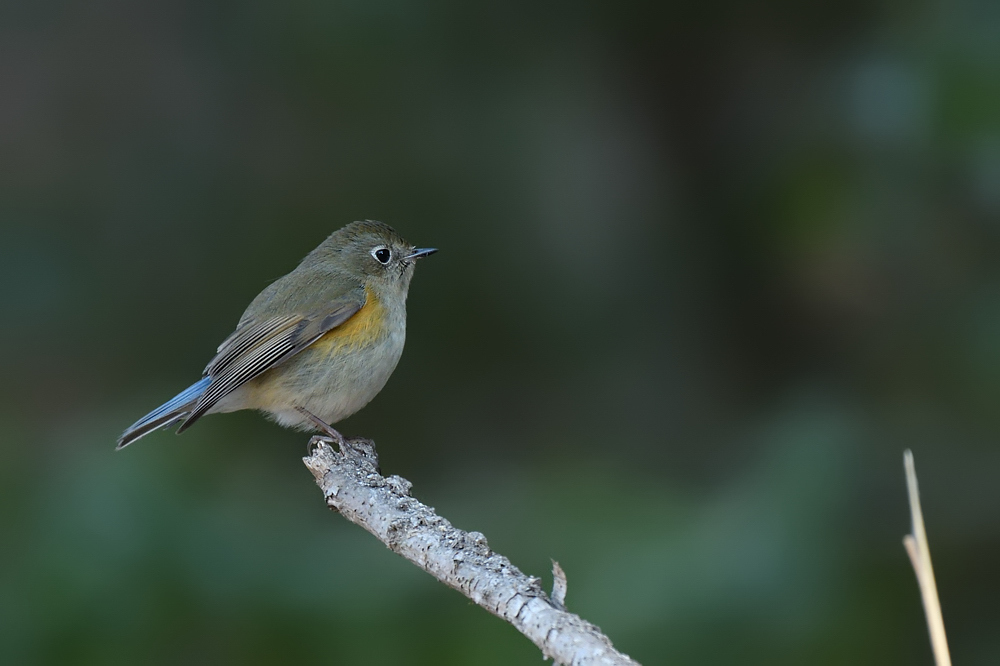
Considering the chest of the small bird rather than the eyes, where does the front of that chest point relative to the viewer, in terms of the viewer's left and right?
facing to the right of the viewer
